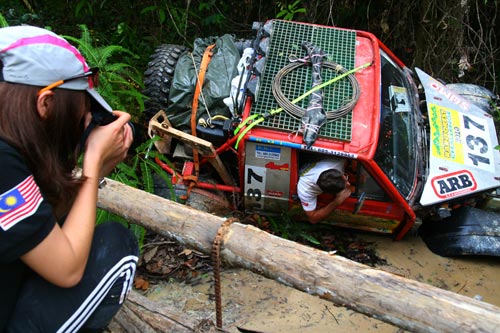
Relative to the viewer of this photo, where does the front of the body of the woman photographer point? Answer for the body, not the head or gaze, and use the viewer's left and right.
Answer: facing to the right of the viewer

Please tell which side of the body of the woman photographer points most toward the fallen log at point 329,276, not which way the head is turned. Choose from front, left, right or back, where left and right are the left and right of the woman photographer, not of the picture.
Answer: front

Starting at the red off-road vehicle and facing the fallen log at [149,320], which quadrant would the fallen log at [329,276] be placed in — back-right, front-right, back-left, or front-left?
front-left

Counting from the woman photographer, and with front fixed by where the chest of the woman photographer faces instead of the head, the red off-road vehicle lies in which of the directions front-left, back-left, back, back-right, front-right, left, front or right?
front-left

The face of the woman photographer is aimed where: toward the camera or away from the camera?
away from the camera
